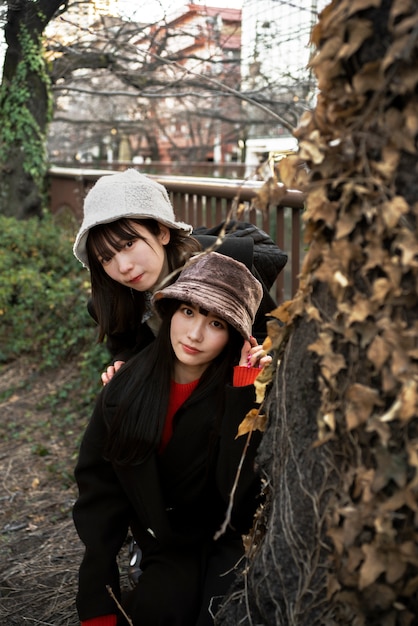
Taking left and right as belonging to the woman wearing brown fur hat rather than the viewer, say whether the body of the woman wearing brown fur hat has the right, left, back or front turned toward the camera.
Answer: front

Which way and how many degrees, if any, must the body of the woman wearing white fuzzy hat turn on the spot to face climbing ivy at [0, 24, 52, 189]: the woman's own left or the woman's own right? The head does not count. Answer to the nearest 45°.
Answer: approximately 135° to the woman's own right

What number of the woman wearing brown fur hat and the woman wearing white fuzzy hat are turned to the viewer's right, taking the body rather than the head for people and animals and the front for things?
0

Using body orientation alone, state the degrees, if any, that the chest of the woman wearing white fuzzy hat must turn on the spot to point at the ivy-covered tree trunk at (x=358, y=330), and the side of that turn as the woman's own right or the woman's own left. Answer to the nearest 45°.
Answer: approximately 45° to the woman's own left

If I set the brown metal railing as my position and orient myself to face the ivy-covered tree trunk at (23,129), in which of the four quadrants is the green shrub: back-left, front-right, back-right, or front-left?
front-left

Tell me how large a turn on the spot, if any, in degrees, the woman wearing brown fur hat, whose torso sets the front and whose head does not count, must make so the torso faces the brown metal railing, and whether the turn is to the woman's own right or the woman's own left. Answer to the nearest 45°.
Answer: approximately 180°

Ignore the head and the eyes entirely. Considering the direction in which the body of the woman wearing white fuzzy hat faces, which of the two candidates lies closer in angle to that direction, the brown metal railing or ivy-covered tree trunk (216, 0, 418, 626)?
the ivy-covered tree trunk

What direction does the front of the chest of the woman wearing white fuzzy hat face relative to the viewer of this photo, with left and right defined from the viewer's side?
facing the viewer and to the left of the viewer

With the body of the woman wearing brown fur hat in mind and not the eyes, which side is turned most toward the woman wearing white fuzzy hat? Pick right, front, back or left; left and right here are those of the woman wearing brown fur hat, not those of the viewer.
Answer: back
